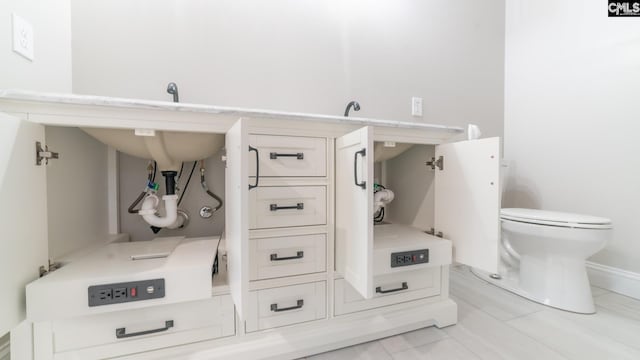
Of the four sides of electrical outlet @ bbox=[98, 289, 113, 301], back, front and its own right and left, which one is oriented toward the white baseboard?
left

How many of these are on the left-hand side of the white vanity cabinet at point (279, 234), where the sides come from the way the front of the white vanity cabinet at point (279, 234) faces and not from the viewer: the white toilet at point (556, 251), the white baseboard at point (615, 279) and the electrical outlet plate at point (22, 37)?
2

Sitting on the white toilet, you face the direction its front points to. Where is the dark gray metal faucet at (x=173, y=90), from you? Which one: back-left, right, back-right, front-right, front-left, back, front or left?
right

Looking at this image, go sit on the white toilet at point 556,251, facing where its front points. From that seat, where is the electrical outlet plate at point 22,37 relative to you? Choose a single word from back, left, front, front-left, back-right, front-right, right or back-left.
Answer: right

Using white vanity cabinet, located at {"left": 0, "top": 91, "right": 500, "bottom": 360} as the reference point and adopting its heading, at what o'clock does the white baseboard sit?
The white baseboard is roughly at 9 o'clock from the white vanity cabinet.

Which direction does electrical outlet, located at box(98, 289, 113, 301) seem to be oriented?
toward the camera

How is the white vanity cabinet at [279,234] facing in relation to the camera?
toward the camera
